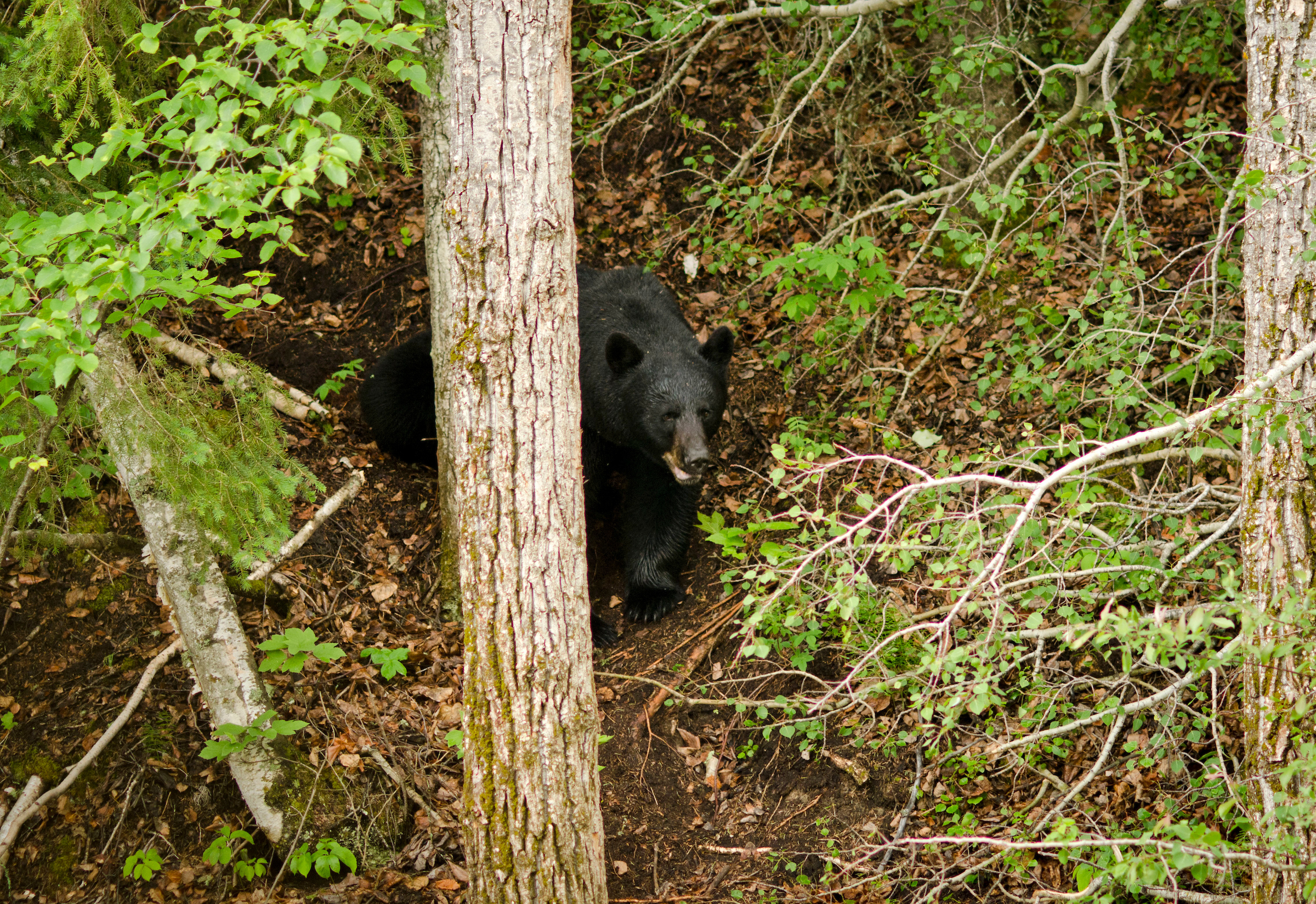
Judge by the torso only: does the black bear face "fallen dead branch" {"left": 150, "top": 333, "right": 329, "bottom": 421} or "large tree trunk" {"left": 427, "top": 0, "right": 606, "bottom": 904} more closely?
the large tree trunk

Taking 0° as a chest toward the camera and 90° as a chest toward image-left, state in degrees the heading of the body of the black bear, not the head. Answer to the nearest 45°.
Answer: approximately 315°

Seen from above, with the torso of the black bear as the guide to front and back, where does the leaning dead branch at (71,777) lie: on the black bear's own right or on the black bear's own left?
on the black bear's own right

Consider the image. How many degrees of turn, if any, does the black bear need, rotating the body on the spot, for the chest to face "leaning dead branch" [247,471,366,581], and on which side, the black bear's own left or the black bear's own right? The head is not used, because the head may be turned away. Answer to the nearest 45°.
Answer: approximately 135° to the black bear's own right

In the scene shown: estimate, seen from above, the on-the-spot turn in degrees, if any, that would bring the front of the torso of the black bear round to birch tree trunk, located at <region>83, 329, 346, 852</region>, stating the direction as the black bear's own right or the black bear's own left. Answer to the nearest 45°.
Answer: approximately 90° to the black bear's own right

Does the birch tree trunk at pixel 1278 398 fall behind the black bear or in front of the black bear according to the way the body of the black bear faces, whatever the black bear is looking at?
in front

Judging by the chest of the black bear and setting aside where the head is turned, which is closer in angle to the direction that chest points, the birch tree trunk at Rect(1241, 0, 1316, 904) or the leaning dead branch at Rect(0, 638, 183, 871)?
the birch tree trunk

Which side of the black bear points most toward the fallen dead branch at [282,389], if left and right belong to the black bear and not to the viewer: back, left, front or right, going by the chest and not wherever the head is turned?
back
